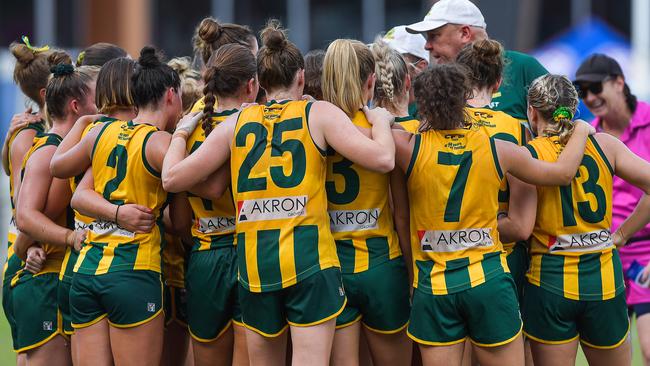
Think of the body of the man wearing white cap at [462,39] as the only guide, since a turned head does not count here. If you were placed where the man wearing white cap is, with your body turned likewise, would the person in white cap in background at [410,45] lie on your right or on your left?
on your right

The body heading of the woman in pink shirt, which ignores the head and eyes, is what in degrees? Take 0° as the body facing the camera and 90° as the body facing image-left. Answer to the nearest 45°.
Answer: approximately 45°
